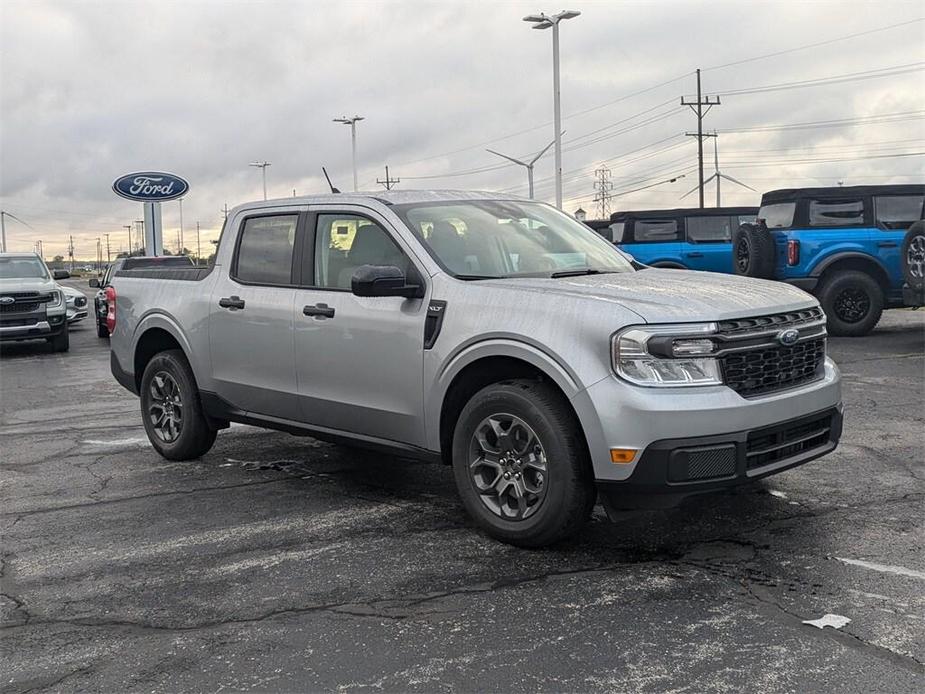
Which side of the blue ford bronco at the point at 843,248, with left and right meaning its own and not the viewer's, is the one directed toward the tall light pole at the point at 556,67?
left

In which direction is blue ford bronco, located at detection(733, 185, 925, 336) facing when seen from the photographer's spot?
facing away from the viewer and to the right of the viewer

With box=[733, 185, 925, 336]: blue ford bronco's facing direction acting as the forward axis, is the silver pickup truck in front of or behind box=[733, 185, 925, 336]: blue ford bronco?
behind

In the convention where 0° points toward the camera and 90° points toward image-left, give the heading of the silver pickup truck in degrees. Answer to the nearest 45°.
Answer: approximately 315°

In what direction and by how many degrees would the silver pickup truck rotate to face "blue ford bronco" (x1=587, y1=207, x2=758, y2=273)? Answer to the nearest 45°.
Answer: approximately 135° to its left

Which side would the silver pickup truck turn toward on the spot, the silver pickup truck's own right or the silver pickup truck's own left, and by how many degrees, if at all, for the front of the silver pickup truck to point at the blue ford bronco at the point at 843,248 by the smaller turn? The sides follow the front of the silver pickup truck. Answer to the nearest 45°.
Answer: approximately 90° to the silver pickup truck's own left

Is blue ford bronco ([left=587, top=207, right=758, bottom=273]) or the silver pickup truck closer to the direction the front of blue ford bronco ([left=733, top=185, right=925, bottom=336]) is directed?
the blue ford bronco

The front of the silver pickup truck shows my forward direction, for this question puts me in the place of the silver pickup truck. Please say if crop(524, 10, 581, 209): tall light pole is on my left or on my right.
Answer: on my left
